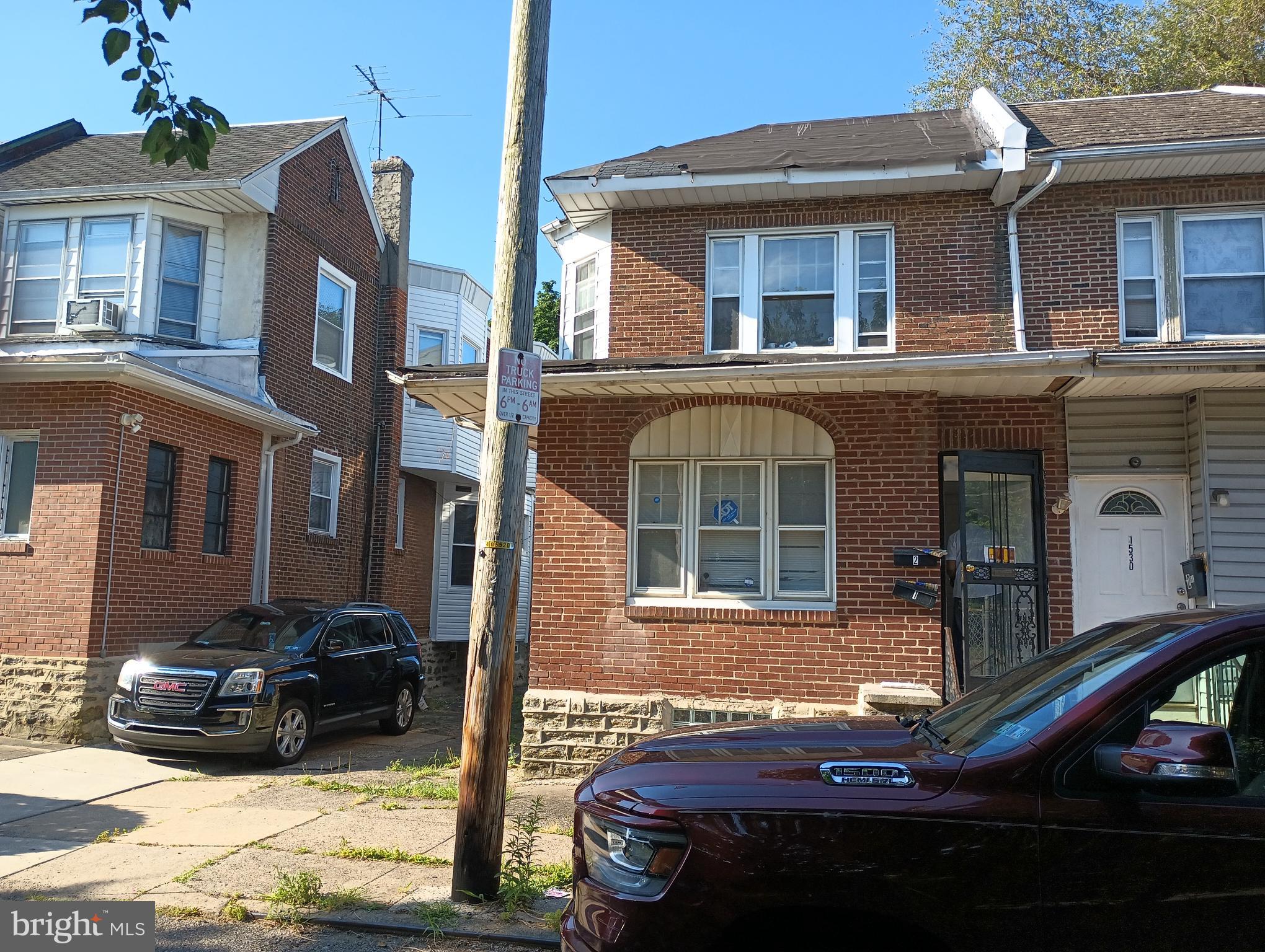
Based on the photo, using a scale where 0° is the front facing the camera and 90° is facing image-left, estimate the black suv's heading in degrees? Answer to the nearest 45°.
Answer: approximately 45°

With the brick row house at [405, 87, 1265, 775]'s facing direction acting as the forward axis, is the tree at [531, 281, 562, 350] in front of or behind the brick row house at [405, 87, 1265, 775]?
behind

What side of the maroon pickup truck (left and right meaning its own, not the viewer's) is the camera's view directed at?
left

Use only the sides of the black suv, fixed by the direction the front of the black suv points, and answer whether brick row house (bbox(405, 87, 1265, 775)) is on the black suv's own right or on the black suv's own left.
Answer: on the black suv's own left

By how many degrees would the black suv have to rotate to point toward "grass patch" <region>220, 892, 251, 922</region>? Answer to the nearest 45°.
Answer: approximately 45° to its left

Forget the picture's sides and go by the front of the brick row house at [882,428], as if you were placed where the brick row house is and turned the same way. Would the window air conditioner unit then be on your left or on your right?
on your right

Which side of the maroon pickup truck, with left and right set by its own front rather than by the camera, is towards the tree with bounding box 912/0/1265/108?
right

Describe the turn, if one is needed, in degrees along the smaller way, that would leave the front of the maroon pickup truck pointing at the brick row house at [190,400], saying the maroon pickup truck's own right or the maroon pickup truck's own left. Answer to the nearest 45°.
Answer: approximately 45° to the maroon pickup truck's own right

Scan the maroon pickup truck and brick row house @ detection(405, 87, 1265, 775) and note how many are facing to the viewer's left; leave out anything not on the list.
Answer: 1

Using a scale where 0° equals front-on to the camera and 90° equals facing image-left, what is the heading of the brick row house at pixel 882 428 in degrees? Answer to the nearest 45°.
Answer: approximately 0°

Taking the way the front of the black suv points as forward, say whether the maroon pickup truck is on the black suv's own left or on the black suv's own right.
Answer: on the black suv's own left

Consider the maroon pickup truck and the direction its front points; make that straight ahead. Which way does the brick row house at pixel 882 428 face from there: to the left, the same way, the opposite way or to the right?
to the left

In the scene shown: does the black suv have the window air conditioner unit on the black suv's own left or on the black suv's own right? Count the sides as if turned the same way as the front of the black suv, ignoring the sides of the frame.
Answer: on the black suv's own right
